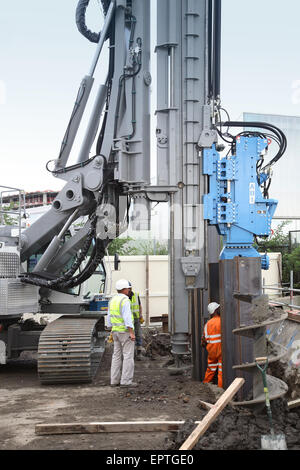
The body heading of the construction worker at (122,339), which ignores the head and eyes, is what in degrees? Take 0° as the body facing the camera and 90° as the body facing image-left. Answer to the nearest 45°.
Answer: approximately 225°

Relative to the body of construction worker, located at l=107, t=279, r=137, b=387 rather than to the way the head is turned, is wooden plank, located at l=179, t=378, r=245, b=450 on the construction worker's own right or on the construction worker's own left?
on the construction worker's own right

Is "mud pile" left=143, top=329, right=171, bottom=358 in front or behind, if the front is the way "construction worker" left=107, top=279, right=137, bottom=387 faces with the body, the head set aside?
in front

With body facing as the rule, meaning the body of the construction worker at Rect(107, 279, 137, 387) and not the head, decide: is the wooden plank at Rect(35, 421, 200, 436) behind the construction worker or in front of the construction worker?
behind

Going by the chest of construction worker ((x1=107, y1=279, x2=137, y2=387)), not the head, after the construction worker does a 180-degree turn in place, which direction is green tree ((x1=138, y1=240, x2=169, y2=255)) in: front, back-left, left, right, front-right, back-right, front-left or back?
back-right

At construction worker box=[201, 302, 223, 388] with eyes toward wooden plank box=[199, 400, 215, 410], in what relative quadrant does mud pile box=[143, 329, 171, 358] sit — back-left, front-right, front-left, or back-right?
back-right

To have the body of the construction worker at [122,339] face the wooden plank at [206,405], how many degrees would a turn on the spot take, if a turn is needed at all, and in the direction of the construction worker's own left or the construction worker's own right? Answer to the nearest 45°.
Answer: approximately 90° to the construction worker's own right
